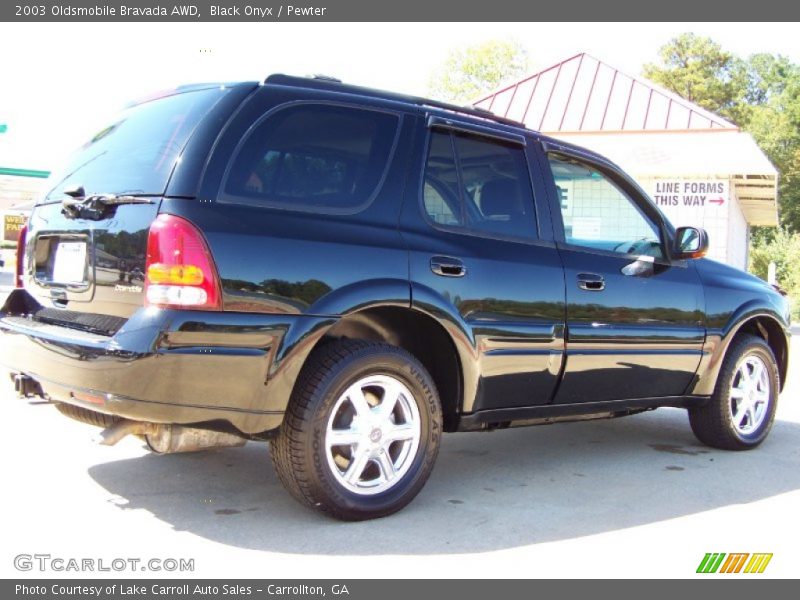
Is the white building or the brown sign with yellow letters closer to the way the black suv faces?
the white building

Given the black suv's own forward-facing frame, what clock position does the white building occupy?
The white building is roughly at 11 o'clock from the black suv.

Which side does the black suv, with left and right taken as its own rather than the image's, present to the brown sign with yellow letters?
left

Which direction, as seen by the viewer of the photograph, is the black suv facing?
facing away from the viewer and to the right of the viewer
